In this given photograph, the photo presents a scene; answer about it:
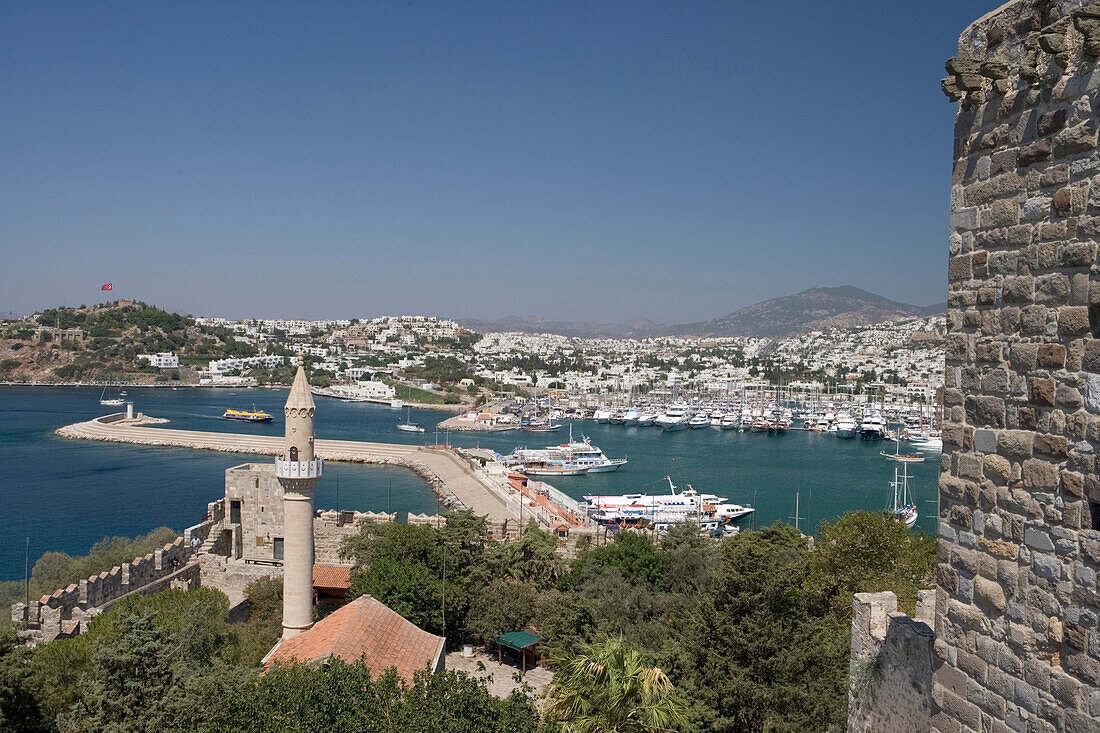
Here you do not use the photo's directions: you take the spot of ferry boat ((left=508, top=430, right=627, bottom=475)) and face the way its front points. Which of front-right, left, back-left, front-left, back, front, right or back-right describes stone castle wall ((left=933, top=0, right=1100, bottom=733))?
right

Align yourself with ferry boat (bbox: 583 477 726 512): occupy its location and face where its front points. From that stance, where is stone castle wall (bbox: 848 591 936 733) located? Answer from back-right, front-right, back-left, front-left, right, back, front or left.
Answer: right

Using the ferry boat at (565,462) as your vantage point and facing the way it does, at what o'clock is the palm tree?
The palm tree is roughly at 3 o'clock from the ferry boat.

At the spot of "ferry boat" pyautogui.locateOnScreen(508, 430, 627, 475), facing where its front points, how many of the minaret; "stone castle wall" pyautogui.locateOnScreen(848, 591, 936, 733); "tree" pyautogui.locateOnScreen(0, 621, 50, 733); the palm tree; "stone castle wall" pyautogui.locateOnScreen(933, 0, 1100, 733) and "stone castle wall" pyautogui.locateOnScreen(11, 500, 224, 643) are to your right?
6

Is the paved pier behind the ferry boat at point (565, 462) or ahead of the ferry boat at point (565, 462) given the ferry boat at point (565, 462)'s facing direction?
behind

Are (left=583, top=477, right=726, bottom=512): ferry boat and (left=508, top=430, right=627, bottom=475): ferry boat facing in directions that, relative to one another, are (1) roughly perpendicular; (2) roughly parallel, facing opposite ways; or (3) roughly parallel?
roughly parallel

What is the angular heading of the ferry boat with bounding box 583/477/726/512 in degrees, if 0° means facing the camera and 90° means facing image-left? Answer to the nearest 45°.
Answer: approximately 270°

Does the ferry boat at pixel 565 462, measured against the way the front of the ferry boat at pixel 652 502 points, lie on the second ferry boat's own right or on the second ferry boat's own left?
on the second ferry boat's own left

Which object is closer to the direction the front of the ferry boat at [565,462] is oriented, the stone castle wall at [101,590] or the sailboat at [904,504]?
the sailboat

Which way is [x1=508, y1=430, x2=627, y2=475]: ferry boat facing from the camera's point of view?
to the viewer's right

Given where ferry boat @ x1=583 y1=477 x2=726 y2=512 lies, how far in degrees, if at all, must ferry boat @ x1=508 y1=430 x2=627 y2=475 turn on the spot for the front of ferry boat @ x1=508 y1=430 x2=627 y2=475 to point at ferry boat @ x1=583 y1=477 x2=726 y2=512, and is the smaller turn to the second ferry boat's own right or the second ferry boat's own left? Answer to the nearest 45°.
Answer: approximately 90° to the second ferry boat's own right

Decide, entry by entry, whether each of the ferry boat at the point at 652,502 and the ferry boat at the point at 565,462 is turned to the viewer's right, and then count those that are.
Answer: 2

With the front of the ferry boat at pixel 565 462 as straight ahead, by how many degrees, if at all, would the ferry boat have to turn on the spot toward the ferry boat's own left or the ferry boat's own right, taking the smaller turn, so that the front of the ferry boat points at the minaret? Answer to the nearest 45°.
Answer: approximately 90° to the ferry boat's own right

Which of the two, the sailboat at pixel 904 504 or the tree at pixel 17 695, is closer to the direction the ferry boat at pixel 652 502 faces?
the sailboat

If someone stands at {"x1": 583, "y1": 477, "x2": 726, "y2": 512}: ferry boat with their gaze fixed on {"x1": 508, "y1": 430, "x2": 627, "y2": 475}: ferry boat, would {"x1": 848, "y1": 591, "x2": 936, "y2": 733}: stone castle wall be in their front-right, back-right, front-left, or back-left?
back-left

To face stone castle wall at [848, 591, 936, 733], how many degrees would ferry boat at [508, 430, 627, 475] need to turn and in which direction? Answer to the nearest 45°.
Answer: approximately 90° to its right
